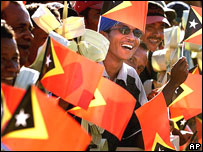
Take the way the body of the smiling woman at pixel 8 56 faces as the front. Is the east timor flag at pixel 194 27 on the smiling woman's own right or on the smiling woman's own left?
on the smiling woman's own left

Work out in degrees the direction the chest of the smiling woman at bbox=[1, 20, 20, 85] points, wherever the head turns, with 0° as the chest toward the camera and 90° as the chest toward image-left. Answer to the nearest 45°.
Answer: approximately 315°

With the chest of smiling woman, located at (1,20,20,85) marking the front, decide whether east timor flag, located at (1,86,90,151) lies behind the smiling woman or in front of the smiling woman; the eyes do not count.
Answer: in front

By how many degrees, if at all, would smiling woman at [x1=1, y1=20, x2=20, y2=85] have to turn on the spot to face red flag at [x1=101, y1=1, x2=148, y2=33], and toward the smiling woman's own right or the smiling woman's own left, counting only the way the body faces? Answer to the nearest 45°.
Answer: approximately 90° to the smiling woman's own left
